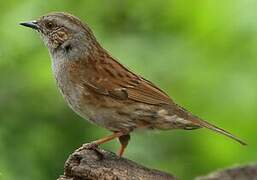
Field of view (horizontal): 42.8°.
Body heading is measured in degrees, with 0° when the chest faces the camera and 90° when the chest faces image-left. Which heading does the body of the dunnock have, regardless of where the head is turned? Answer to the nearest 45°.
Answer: approximately 90°
